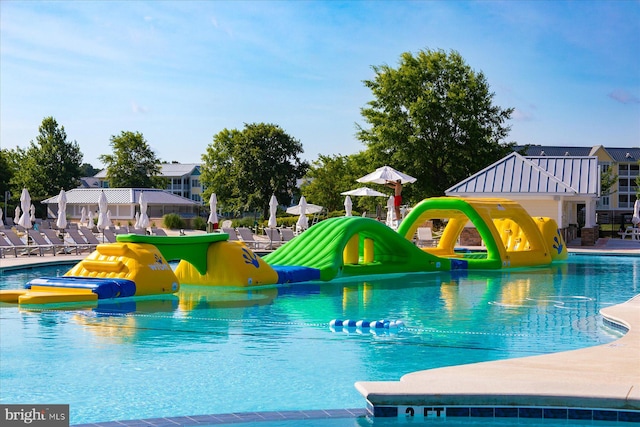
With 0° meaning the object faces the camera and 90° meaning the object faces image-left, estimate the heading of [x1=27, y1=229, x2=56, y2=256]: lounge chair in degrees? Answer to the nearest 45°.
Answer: approximately 315°

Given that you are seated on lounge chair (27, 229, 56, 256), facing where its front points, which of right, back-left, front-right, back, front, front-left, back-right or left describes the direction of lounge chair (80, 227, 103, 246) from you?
left

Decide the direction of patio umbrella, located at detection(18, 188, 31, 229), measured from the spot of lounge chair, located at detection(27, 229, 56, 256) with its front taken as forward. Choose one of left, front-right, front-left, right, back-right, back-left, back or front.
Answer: back-left

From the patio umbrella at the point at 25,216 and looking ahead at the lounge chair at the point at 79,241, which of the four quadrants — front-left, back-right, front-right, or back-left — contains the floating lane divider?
front-right

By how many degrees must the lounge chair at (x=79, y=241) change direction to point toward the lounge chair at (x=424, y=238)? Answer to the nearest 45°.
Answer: approximately 45° to its left

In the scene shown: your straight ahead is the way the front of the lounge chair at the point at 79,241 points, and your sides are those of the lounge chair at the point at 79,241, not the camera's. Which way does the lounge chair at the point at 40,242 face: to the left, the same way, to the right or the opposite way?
the same way

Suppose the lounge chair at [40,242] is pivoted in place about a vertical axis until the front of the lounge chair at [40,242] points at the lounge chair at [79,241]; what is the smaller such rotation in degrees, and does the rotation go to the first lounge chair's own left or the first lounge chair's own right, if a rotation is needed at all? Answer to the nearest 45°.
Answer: approximately 90° to the first lounge chair's own left

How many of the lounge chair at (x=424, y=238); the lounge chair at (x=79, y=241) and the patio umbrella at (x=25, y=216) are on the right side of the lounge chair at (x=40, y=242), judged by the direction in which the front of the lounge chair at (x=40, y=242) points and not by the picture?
1

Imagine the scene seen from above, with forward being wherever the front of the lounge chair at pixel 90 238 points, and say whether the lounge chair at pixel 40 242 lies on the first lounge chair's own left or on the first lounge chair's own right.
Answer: on the first lounge chair's own right

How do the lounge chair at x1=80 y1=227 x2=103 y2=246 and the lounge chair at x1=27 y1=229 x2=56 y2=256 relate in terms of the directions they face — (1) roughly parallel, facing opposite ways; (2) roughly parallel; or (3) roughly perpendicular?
roughly parallel

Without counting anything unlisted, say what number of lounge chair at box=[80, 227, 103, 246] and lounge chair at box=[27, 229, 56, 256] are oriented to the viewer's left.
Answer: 0

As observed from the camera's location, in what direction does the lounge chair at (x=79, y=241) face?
facing the viewer and to the right of the viewer

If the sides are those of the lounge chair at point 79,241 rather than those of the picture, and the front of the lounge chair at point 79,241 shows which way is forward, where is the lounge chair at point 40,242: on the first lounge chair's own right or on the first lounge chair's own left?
on the first lounge chair's own right

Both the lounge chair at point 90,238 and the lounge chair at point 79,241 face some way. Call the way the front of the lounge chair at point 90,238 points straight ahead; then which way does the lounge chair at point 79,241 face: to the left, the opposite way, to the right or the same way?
the same way

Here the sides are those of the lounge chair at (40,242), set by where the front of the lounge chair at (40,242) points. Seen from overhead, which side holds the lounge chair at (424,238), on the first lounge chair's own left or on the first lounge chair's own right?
on the first lounge chair's own left
